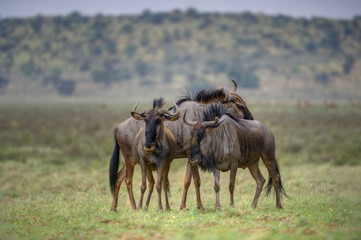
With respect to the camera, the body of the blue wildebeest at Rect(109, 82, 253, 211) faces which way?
to the viewer's right

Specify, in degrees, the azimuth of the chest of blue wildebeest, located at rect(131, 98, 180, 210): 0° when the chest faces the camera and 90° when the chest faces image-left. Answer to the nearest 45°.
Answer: approximately 0°

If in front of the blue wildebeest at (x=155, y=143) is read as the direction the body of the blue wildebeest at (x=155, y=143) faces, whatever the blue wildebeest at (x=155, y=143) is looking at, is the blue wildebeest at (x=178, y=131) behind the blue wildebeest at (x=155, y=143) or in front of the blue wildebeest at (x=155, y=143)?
behind

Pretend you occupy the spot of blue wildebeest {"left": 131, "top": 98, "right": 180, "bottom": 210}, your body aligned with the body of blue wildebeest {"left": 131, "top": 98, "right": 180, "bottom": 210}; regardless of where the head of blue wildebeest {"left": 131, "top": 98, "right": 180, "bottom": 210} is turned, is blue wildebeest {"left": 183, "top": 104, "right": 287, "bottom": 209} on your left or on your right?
on your left

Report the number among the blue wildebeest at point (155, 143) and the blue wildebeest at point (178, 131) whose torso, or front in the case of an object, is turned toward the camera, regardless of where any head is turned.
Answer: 1

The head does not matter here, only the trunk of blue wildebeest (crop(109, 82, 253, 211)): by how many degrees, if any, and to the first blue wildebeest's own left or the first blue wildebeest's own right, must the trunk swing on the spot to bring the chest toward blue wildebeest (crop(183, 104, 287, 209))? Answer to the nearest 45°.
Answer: approximately 45° to the first blue wildebeest's own right

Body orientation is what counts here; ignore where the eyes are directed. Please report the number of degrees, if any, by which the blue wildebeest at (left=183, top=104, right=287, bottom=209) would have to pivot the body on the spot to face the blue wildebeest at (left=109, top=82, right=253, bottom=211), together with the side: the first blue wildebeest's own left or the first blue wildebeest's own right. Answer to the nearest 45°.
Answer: approximately 90° to the first blue wildebeest's own right

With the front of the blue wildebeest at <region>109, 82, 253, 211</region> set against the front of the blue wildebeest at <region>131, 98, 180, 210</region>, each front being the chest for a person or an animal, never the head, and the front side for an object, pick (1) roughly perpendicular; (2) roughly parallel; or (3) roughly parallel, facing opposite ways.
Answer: roughly perpendicular

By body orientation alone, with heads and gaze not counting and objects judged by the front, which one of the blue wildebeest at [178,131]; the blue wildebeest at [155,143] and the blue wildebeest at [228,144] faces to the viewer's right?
the blue wildebeest at [178,131]
